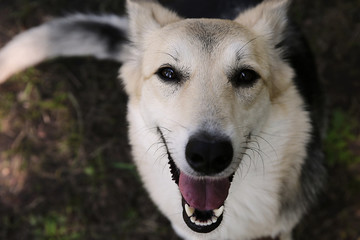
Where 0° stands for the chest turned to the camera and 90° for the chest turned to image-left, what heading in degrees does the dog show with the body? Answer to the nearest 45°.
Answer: approximately 0°
